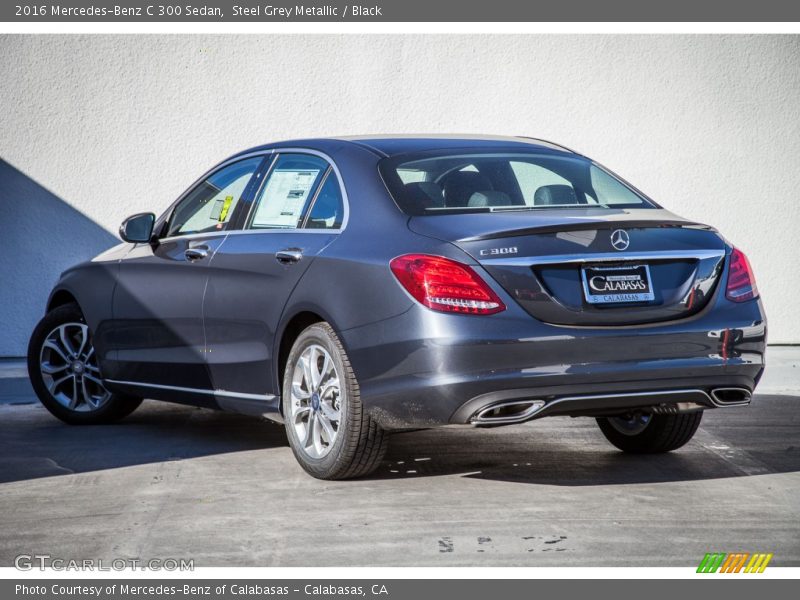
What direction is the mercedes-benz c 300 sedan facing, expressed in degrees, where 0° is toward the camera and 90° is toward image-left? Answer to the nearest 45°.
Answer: approximately 135°
